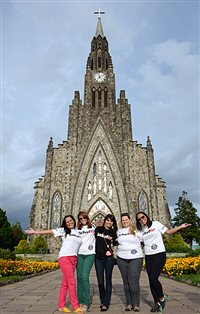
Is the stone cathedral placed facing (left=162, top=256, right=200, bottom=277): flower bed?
yes

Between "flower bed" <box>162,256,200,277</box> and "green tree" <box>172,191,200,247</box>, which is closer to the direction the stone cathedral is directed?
the flower bed

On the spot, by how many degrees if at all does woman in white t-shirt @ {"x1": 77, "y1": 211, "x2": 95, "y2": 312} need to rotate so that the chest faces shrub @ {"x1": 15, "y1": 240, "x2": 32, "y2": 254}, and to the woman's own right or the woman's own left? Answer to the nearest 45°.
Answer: approximately 180°

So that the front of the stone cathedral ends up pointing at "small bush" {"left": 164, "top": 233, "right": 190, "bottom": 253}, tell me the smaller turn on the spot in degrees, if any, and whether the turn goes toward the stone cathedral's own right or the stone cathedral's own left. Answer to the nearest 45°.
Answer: approximately 45° to the stone cathedral's own left

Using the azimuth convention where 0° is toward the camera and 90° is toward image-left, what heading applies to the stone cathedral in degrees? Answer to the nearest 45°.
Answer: approximately 0°

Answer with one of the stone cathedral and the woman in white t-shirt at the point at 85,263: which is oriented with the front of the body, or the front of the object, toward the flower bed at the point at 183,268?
the stone cathedral

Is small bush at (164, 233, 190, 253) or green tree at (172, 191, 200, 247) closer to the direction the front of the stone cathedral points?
the small bush

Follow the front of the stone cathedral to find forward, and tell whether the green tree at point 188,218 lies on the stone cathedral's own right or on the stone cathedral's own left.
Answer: on the stone cathedral's own left

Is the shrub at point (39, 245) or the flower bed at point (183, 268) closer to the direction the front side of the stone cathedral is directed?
the flower bed
